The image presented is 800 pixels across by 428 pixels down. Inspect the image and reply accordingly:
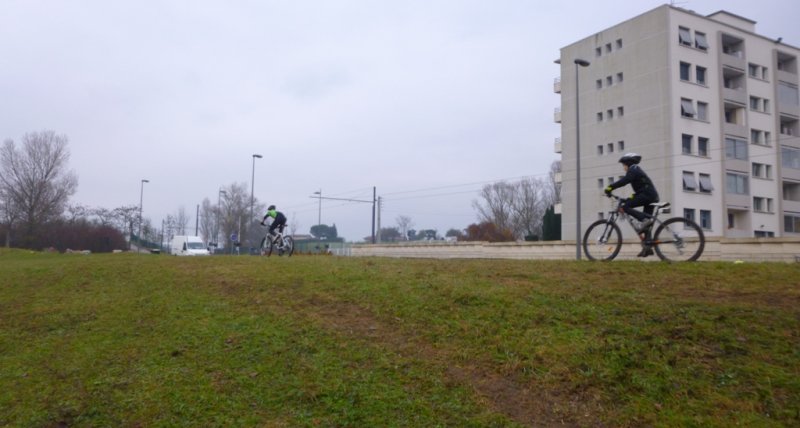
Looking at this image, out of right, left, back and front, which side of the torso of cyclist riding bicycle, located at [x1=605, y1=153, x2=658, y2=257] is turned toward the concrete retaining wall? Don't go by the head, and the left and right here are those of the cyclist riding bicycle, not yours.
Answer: right

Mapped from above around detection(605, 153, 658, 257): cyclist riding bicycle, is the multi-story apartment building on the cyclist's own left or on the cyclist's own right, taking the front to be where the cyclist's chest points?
on the cyclist's own right

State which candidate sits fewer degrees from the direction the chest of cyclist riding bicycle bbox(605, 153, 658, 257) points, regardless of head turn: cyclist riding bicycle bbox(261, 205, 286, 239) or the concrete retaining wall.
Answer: the cyclist riding bicycle

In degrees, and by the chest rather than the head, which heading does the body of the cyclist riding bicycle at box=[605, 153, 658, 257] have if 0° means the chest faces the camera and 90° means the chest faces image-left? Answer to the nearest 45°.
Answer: approximately 90°
